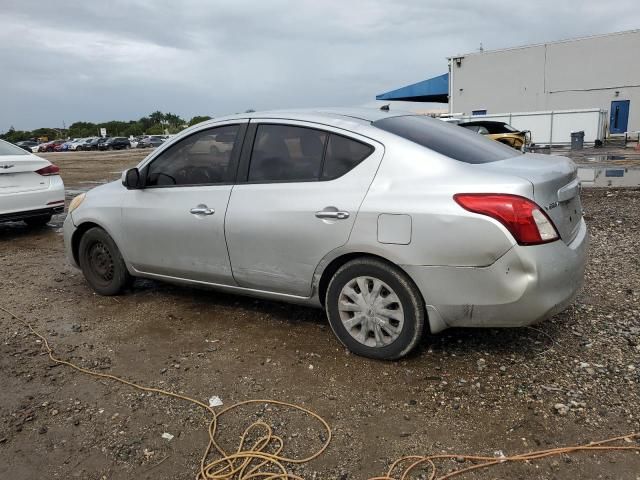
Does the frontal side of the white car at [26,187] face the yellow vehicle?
no

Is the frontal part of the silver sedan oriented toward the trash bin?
no

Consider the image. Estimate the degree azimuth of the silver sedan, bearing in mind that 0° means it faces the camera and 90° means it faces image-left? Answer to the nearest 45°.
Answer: approximately 135°

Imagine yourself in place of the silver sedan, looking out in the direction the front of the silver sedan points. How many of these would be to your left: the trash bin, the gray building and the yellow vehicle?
0

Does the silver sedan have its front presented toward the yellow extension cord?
no

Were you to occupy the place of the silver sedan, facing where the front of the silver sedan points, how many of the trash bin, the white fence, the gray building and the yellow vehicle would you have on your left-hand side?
0

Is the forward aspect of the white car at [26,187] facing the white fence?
no

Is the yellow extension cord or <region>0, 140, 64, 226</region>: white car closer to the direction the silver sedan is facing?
the white car

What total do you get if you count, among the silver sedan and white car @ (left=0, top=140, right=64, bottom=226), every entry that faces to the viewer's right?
0

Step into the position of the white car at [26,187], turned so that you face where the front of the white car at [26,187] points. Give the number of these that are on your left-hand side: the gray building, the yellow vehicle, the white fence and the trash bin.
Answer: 0

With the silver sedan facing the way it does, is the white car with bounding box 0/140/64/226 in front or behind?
in front

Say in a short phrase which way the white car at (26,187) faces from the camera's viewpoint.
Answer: facing away from the viewer and to the left of the viewer

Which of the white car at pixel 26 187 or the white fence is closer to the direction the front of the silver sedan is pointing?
the white car
